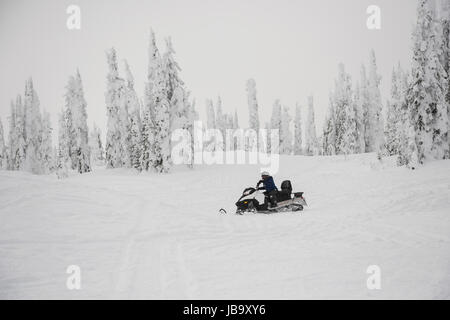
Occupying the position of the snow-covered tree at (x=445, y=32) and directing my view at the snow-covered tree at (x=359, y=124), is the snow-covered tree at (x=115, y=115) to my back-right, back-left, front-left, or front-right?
front-left

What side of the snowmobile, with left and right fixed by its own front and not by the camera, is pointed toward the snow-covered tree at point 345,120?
right

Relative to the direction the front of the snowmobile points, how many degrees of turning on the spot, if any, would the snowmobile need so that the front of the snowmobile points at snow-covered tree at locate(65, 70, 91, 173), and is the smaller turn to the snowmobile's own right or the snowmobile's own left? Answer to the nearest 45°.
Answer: approximately 45° to the snowmobile's own right

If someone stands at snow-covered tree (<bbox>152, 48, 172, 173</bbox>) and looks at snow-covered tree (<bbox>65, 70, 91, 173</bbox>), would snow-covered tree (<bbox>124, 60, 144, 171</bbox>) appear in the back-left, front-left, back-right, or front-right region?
front-right

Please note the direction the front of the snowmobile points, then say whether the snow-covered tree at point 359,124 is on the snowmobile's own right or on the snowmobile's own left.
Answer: on the snowmobile's own right

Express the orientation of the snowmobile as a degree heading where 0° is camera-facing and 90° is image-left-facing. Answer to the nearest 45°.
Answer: approximately 90°

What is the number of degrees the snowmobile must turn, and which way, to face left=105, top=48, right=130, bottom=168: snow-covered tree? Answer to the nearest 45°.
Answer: approximately 45° to its right
